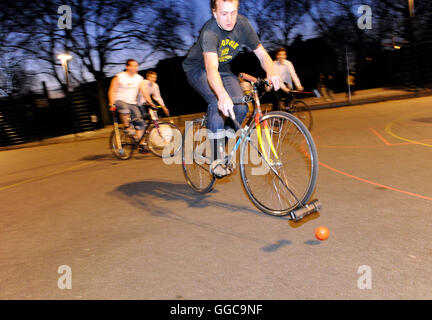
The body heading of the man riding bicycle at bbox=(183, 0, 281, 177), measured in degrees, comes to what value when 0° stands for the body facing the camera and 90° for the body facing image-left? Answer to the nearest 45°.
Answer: approximately 315°

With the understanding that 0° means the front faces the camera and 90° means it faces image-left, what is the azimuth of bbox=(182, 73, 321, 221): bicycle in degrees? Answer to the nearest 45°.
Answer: approximately 315°

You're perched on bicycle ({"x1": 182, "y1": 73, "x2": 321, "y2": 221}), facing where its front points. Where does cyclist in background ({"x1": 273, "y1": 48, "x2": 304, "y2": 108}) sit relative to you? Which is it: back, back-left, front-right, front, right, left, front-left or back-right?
back-left

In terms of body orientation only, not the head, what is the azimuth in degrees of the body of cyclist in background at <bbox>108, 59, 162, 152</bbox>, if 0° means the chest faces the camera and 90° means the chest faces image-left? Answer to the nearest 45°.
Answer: approximately 315°

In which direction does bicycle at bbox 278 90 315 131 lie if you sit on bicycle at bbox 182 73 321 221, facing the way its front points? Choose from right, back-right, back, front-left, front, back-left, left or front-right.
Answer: back-left
